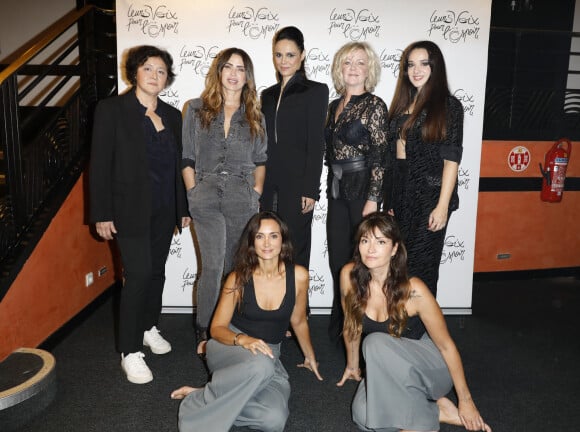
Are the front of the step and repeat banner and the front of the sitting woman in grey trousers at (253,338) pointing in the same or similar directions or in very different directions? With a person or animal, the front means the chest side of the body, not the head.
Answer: same or similar directions

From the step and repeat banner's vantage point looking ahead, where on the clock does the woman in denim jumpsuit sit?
The woman in denim jumpsuit is roughly at 1 o'clock from the step and repeat banner.

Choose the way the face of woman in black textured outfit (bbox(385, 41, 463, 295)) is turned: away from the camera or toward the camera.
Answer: toward the camera

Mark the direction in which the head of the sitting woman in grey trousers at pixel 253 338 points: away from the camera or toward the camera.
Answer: toward the camera

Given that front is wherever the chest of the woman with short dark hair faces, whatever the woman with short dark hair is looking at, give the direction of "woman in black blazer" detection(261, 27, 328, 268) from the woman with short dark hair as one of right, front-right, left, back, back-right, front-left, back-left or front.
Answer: front-left

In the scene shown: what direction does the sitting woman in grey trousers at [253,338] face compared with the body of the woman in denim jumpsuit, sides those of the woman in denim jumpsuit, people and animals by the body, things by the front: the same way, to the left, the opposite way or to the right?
the same way

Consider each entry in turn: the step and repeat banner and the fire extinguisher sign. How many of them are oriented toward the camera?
2

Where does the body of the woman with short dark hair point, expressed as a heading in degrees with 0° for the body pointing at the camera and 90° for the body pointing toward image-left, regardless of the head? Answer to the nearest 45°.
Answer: approximately 315°

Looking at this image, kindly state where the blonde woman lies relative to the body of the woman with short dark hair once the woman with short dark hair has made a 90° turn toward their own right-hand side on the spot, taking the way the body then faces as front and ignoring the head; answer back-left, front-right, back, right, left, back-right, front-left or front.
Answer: back-left

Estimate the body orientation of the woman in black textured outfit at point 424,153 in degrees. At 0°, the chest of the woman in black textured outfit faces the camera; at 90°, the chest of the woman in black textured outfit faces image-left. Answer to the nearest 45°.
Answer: approximately 45°

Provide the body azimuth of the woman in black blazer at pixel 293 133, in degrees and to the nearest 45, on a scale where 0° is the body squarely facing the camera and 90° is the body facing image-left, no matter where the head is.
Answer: approximately 45°

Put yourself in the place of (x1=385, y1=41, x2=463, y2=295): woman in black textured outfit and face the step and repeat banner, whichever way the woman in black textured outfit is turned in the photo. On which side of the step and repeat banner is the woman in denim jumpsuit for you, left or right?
left

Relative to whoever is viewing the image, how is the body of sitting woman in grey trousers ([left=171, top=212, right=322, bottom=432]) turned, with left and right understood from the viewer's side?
facing the viewer

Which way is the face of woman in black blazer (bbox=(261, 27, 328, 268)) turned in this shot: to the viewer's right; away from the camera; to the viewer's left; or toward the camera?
toward the camera

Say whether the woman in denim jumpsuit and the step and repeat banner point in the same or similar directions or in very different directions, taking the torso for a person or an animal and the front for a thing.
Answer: same or similar directions

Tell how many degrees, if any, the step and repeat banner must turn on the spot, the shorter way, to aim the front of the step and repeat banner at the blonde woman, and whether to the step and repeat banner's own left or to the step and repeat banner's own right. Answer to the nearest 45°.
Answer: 0° — it already faces them

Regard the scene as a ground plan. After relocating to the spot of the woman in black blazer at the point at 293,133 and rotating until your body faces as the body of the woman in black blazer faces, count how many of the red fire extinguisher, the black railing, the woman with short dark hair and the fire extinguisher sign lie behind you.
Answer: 2
